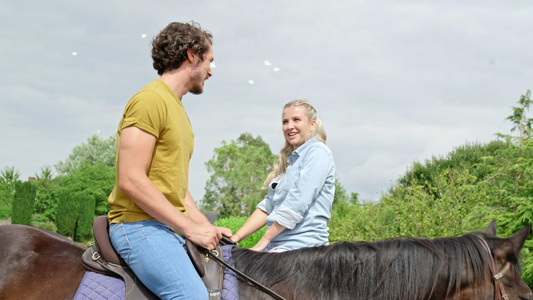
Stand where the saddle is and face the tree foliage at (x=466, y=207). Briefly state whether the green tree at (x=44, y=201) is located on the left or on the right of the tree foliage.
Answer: left

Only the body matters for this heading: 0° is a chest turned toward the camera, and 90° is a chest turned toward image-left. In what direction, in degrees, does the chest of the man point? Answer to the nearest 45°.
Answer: approximately 270°

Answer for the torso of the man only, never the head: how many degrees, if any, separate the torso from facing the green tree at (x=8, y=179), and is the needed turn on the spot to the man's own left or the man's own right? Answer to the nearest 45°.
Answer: approximately 90° to the man's own left

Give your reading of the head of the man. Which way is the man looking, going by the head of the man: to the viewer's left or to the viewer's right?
to the viewer's right

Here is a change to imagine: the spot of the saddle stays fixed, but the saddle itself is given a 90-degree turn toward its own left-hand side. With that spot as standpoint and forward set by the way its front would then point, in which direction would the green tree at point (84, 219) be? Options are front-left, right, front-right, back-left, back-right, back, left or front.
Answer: front

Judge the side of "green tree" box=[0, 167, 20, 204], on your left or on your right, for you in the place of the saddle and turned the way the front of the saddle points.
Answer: on your left

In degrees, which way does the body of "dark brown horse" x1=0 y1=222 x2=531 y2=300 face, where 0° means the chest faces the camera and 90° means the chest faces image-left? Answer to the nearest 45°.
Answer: approximately 270°

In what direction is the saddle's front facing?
to the viewer's right

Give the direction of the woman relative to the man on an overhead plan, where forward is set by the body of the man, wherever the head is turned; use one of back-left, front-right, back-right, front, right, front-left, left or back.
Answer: front-left
